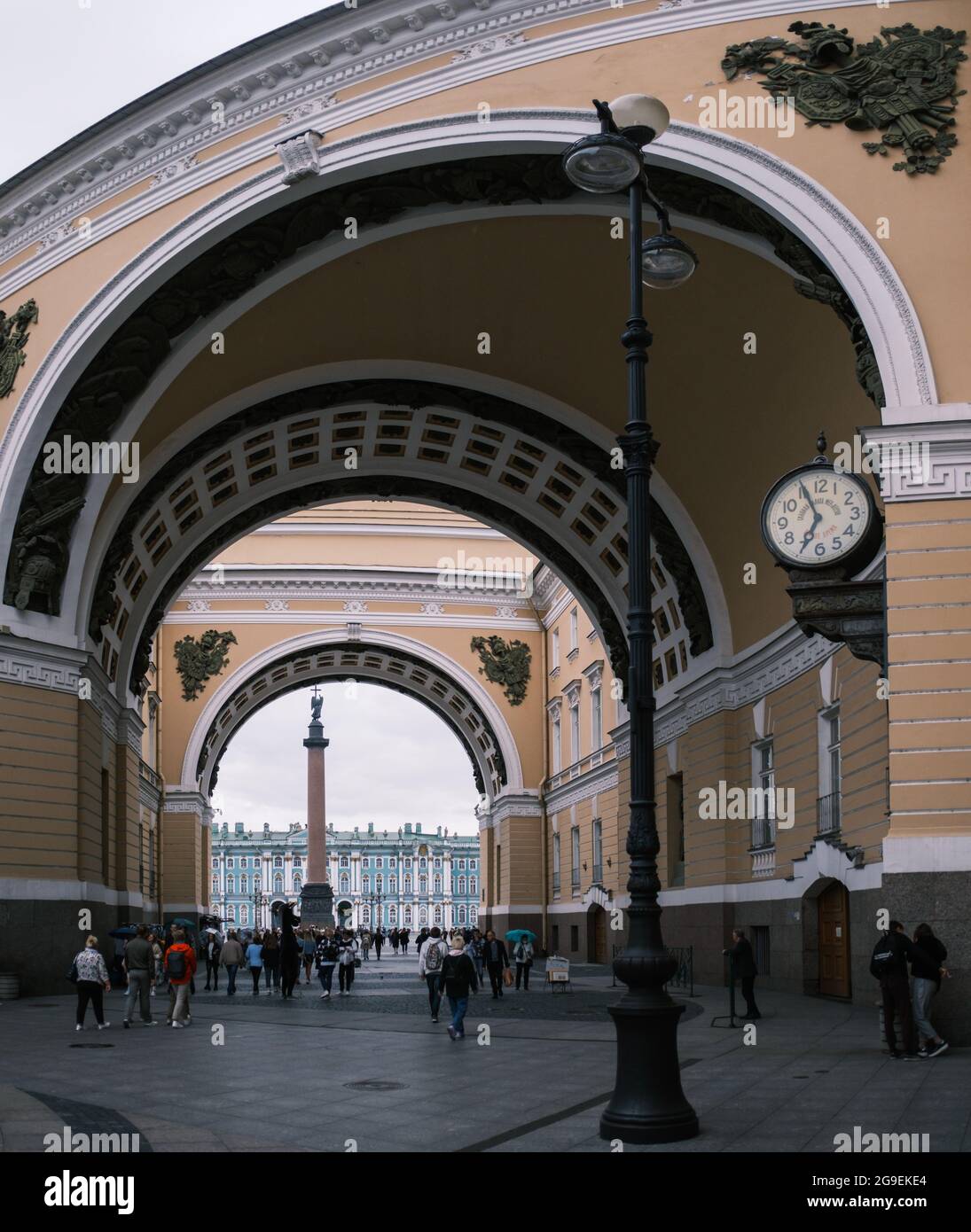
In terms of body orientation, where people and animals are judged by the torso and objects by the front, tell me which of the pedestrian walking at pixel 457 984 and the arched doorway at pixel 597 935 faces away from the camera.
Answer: the pedestrian walking

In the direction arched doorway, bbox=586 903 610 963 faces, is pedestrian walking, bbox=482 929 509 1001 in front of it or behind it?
in front

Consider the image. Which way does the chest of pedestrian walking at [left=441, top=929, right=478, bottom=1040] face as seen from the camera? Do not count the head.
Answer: away from the camera
